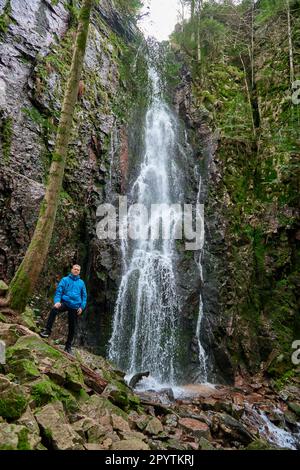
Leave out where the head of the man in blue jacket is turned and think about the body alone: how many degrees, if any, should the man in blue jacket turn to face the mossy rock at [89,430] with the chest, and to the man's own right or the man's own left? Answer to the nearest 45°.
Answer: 0° — they already face it

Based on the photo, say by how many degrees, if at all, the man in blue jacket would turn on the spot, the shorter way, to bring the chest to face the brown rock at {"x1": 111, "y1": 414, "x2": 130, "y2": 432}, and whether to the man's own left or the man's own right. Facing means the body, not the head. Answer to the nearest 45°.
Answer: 0° — they already face it

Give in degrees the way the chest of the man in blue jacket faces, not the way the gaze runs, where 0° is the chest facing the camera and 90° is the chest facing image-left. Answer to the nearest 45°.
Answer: approximately 0°

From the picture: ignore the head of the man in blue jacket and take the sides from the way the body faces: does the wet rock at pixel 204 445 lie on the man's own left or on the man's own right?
on the man's own left

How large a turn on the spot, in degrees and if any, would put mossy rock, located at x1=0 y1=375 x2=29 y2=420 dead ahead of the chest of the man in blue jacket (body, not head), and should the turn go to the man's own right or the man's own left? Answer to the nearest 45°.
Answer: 0° — they already face it

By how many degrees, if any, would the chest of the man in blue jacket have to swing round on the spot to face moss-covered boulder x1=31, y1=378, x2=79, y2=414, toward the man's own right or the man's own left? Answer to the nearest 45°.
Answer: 0° — they already face it
